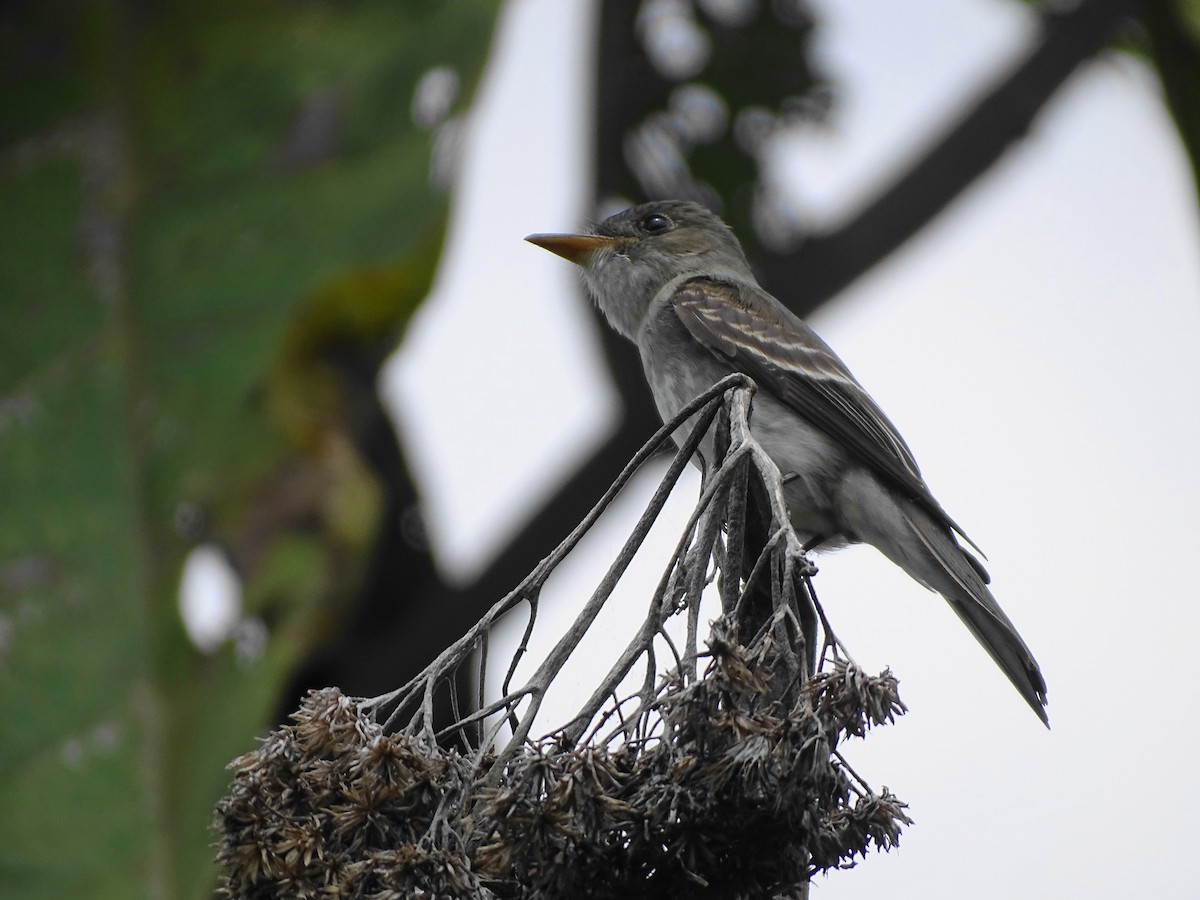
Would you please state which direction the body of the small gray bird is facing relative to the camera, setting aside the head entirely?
to the viewer's left
